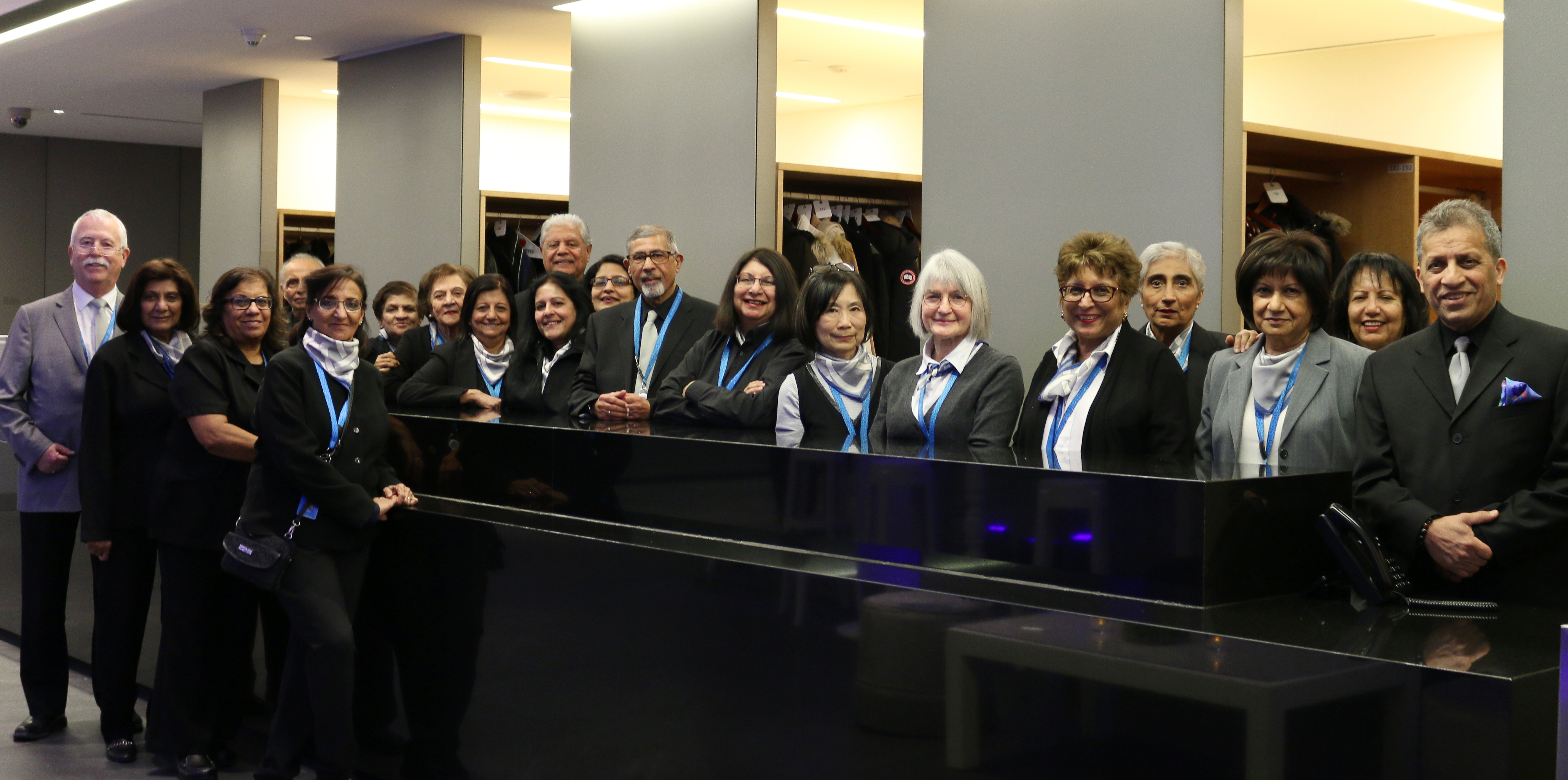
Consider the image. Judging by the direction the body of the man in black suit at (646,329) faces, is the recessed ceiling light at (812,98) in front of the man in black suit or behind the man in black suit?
behind

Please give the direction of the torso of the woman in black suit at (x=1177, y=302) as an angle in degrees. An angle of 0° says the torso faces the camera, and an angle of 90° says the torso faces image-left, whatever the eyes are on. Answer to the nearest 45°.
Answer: approximately 0°

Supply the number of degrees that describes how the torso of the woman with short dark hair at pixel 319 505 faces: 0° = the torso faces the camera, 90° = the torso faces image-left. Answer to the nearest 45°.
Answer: approximately 315°

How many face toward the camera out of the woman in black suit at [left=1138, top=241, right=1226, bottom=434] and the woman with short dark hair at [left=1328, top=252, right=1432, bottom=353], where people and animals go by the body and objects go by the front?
2
